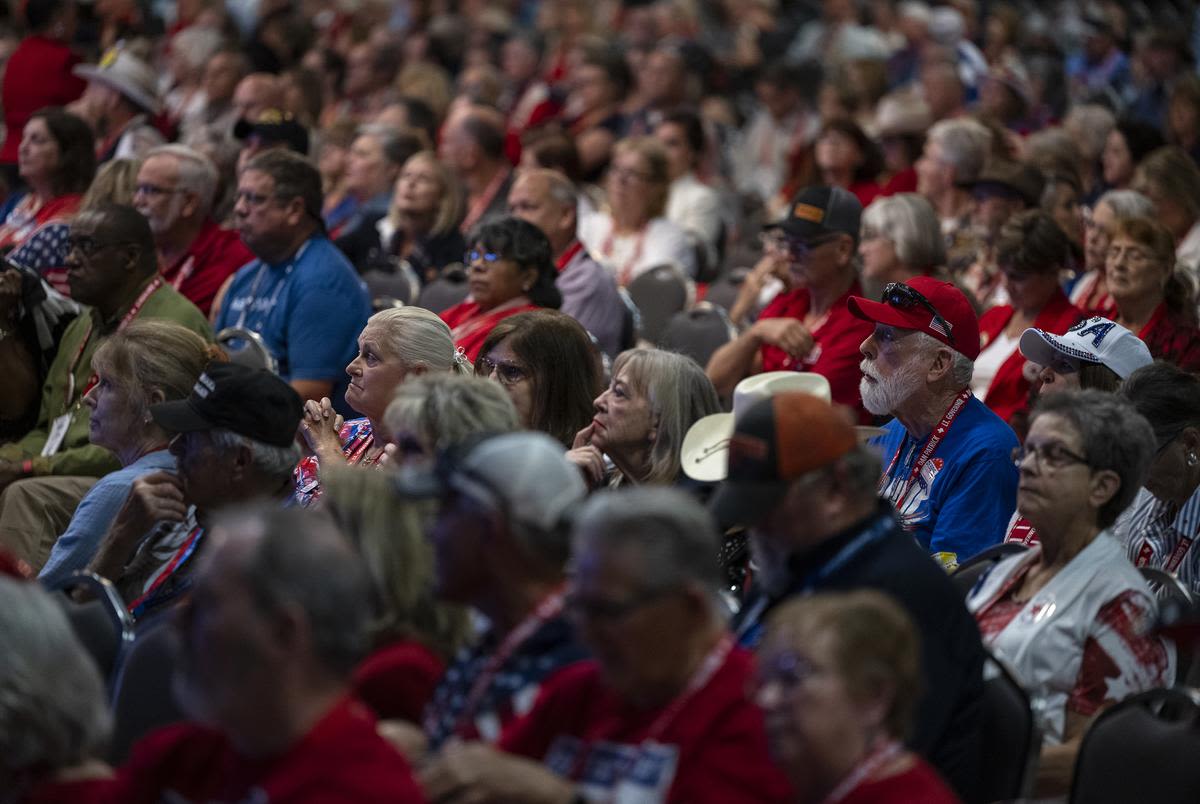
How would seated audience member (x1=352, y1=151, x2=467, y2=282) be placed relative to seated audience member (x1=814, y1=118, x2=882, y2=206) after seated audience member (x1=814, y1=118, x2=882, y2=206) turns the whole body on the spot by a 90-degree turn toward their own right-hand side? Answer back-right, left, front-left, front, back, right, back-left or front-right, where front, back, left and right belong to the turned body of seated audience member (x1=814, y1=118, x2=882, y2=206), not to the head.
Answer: left

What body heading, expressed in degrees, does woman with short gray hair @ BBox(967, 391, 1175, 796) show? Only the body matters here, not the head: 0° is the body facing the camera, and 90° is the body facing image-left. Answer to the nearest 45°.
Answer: approximately 45°

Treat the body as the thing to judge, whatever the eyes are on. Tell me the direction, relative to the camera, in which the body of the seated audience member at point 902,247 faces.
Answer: to the viewer's left

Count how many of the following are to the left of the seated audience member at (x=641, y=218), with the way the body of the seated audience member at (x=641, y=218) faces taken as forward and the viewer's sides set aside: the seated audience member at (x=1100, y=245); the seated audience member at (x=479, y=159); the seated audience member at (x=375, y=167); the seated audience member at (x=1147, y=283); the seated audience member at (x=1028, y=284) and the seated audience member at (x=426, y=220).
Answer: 3

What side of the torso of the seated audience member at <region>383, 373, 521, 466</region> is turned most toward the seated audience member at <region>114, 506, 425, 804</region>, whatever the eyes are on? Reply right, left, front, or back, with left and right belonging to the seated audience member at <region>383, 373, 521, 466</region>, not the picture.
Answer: left

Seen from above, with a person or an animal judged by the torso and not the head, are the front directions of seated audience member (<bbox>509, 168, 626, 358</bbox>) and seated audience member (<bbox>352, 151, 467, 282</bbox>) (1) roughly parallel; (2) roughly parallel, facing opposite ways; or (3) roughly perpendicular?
roughly parallel

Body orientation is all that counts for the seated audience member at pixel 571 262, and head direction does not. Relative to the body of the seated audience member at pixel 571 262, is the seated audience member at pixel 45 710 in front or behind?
in front

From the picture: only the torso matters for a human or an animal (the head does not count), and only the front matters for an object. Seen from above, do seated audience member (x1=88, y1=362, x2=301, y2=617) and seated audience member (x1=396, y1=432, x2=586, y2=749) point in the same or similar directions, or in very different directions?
same or similar directions

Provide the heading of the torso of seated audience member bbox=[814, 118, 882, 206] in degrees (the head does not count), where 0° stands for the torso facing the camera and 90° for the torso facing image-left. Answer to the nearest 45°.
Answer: approximately 45°

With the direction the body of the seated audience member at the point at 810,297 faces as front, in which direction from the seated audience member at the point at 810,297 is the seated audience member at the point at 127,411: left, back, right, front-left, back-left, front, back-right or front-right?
front

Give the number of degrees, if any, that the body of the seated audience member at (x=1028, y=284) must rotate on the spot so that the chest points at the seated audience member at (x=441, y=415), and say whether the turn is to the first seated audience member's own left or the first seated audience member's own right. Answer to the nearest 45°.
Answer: approximately 45° to the first seated audience member's own left

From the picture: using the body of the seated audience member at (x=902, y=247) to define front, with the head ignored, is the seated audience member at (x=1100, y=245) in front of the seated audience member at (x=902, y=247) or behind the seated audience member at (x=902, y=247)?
behind

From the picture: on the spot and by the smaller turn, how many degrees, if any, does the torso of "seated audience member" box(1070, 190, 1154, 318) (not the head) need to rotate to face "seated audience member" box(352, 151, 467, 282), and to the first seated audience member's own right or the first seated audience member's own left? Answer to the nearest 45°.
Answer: approximately 45° to the first seated audience member's own right

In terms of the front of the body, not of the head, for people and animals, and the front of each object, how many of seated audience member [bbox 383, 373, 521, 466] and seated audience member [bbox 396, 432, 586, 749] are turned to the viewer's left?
2

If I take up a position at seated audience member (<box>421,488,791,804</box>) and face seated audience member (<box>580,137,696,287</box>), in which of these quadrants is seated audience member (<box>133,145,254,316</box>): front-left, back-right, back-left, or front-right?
front-left

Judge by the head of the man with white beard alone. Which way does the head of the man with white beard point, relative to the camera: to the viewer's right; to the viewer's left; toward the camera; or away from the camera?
to the viewer's left

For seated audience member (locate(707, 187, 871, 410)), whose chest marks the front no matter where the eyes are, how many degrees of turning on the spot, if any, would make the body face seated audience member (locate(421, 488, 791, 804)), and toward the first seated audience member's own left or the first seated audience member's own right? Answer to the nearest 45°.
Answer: approximately 45° to the first seated audience member's own left

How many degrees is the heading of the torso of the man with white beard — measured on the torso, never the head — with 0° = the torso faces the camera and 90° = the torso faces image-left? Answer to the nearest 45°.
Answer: approximately 45°
